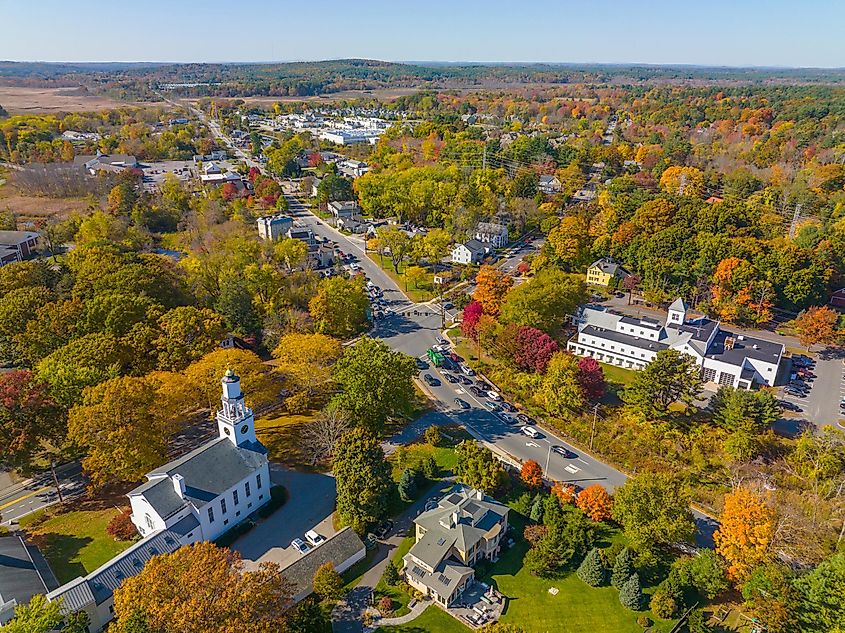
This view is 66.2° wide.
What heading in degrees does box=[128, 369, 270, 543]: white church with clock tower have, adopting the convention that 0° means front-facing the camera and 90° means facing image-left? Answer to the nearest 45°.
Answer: approximately 225°

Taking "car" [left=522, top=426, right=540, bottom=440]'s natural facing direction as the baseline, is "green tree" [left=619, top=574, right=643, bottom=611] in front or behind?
behind

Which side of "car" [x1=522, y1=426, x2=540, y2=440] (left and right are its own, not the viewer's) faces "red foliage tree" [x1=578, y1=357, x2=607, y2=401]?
right

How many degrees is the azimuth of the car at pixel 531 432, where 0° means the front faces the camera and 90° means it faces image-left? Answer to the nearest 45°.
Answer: approximately 135°

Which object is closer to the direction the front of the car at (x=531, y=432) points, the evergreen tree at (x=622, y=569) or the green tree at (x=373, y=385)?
the green tree

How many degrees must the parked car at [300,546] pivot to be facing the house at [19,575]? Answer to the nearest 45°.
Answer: approximately 135° to its right

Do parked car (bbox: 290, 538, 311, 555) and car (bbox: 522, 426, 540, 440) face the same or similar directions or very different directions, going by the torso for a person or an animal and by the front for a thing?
very different directions

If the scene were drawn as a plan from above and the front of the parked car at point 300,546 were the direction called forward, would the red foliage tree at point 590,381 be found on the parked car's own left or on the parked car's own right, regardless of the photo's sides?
on the parked car's own left

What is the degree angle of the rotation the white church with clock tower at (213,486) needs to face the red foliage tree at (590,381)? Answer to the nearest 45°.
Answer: approximately 45° to its right

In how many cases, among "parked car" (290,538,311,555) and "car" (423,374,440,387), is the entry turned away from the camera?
0

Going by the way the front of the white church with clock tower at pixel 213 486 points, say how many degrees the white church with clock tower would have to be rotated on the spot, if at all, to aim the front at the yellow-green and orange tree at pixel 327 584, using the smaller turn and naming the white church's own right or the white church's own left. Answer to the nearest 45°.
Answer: approximately 90° to the white church's own right

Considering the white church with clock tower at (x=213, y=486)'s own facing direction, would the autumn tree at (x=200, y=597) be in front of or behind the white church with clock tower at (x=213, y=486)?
behind

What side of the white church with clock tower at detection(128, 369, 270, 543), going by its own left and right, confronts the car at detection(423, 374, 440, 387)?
front

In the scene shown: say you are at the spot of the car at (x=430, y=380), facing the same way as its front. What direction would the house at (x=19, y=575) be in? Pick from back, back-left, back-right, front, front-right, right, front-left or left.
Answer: right
